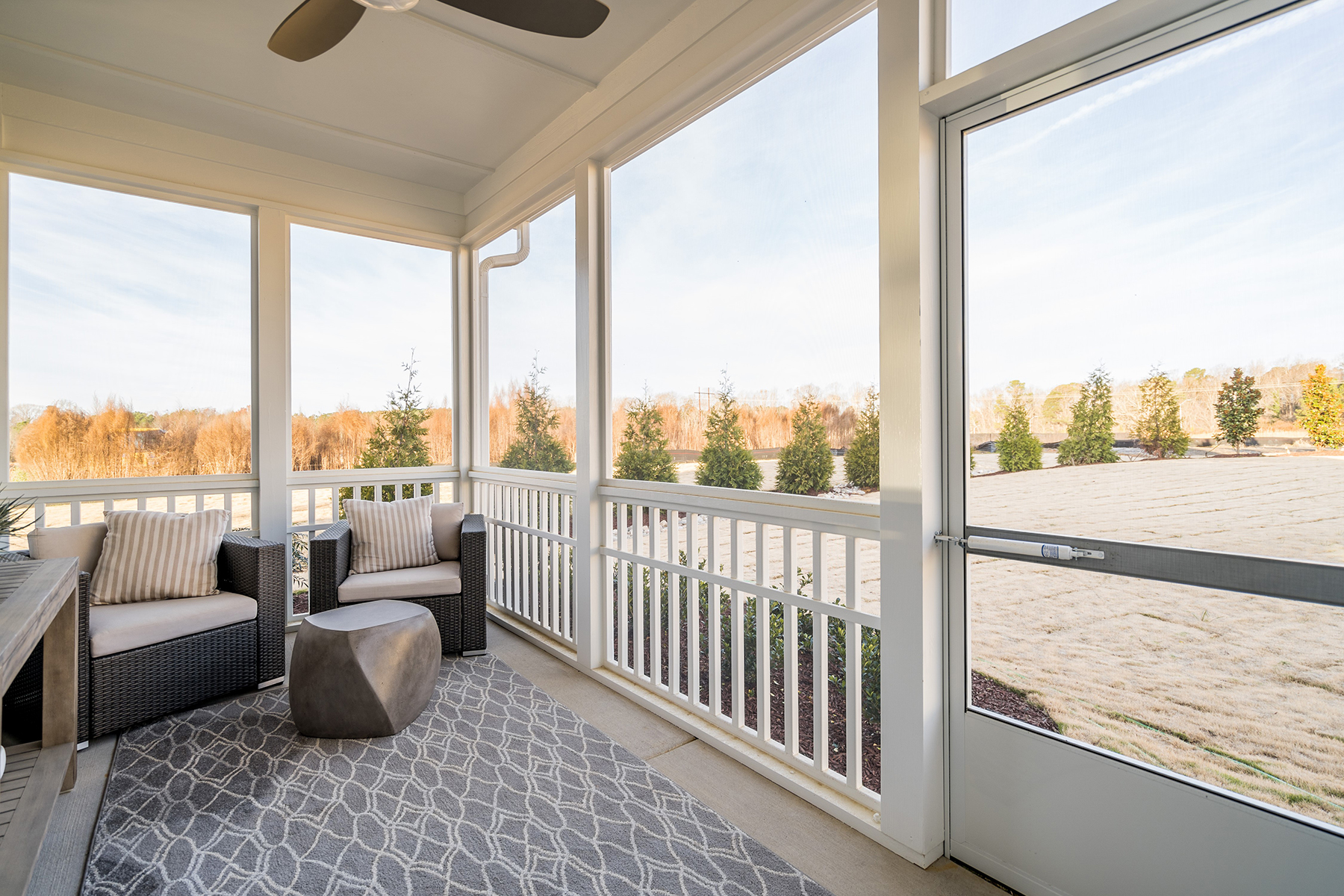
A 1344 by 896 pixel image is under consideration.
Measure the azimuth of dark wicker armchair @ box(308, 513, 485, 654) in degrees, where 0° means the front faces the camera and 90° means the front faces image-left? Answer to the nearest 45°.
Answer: approximately 0°

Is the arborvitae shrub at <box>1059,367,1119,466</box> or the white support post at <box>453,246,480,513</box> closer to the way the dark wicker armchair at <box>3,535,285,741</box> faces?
the arborvitae shrub

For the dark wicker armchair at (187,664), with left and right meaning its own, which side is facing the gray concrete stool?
front

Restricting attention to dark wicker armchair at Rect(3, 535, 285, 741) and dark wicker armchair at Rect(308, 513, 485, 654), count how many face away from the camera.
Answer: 0

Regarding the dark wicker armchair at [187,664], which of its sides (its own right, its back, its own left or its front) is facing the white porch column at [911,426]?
front

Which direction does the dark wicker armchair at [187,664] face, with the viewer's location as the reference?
facing the viewer and to the right of the viewer
